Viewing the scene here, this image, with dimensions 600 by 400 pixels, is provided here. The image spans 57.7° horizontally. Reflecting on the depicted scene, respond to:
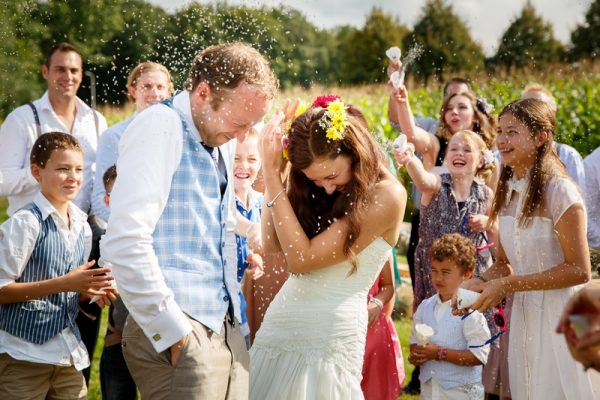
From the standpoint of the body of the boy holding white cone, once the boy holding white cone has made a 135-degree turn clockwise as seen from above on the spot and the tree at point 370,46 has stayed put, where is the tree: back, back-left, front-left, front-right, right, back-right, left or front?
front

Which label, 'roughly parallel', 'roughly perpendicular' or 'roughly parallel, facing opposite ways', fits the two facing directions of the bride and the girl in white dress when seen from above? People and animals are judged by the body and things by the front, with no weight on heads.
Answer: roughly parallel

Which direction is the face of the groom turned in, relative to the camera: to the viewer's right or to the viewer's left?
to the viewer's right

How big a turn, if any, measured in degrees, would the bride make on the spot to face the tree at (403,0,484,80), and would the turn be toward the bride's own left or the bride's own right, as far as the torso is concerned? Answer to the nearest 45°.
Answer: approximately 135° to the bride's own right

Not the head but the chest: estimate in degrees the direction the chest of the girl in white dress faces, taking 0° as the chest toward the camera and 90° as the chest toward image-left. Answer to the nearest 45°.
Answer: approximately 45°

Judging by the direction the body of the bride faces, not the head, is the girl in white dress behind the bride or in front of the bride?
behind

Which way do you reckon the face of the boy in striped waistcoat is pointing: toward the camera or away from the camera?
toward the camera

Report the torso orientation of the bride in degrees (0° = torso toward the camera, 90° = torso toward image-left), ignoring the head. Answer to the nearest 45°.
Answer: approximately 45°

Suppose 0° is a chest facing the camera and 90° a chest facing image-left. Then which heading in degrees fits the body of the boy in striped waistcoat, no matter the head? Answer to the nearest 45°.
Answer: approximately 315°

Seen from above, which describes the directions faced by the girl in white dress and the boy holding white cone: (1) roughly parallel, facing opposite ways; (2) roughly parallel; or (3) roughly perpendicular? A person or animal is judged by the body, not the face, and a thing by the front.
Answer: roughly parallel

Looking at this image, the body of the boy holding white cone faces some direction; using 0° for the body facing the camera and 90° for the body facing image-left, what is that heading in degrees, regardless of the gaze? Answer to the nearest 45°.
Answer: approximately 45°

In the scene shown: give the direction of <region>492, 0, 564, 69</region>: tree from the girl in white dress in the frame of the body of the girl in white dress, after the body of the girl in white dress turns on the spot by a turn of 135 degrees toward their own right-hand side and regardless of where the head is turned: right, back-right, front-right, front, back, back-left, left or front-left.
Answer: front

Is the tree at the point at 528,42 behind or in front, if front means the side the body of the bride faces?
behind

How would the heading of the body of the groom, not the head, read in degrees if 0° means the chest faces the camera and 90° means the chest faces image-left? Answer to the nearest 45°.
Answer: approximately 315°
